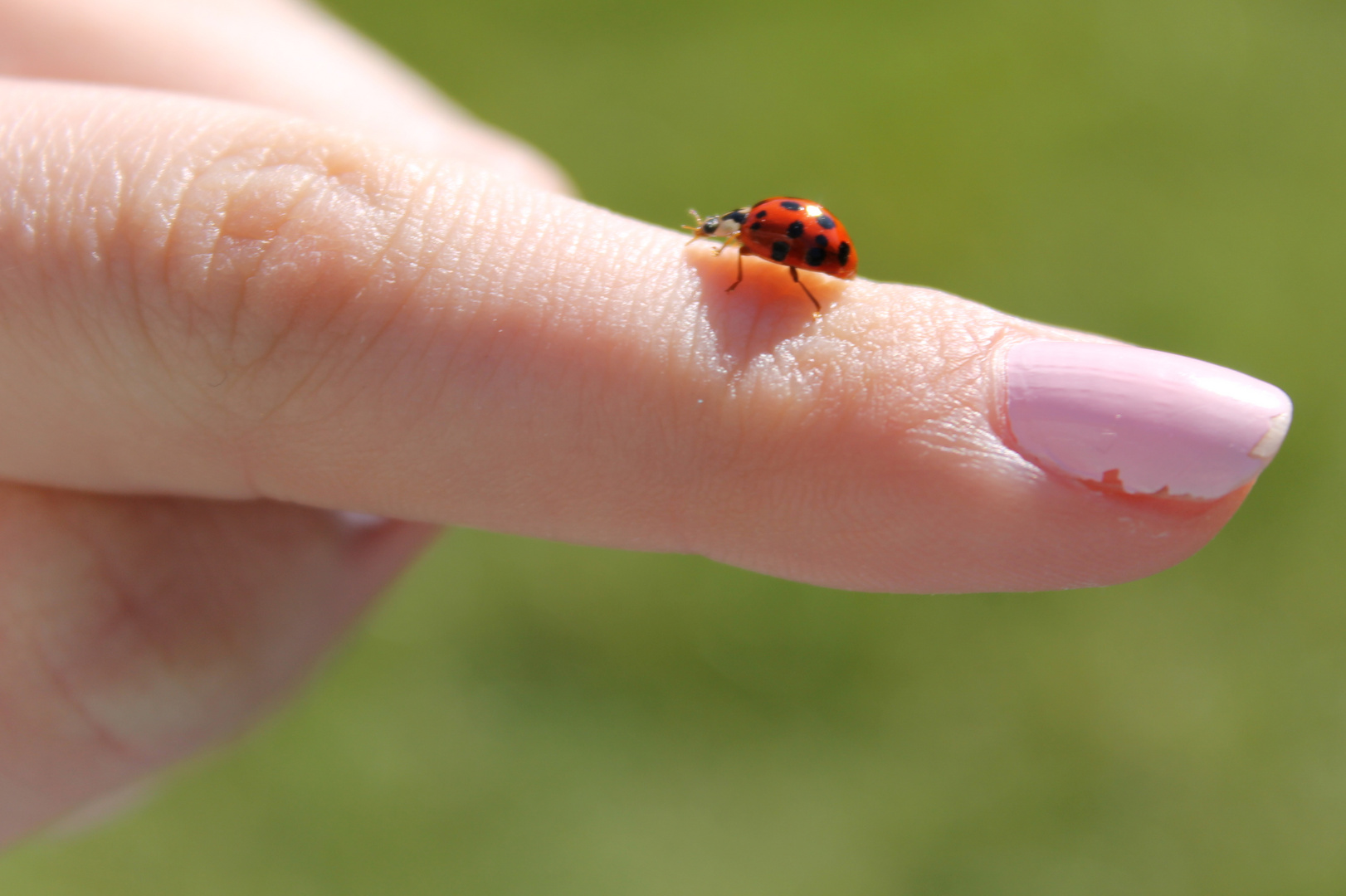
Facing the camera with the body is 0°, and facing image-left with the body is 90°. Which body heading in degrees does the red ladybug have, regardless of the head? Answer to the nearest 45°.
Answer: approximately 90°
